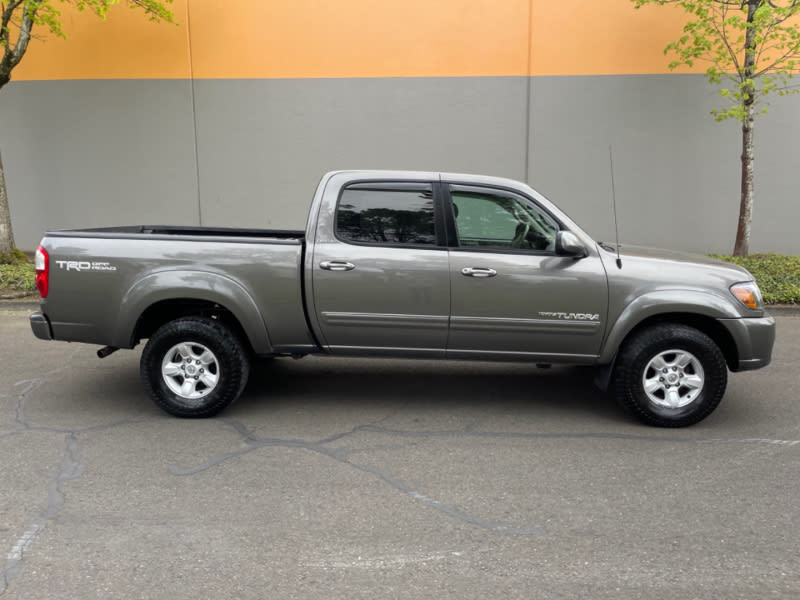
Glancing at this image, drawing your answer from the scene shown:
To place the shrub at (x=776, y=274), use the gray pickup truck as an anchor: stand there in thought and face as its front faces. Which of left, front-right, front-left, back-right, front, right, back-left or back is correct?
front-left

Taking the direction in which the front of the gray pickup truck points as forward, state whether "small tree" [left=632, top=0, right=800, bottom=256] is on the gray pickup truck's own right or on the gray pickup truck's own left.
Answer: on the gray pickup truck's own left

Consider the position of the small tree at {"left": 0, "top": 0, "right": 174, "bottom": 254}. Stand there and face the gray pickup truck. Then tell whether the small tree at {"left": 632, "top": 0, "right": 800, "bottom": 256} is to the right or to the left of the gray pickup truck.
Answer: left

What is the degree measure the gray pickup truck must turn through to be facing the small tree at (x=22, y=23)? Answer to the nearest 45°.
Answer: approximately 135° to its left

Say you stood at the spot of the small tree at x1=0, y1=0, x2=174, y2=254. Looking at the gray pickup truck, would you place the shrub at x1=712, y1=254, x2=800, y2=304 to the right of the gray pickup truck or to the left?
left

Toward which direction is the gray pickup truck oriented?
to the viewer's right
